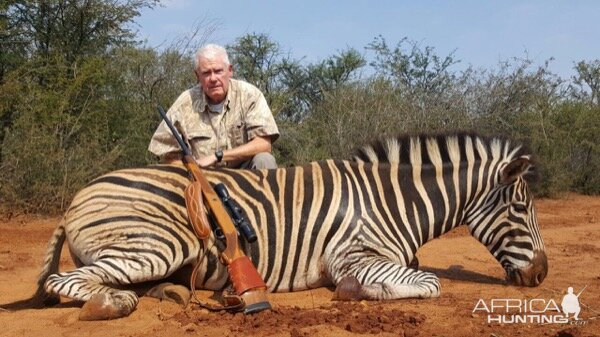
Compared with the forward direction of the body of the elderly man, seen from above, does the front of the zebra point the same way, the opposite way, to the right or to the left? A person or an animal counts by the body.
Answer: to the left

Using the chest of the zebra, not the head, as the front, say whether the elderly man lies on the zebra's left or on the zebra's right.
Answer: on the zebra's left

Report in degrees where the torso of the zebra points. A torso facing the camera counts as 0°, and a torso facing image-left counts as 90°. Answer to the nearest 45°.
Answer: approximately 270°

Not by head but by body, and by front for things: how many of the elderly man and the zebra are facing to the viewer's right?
1

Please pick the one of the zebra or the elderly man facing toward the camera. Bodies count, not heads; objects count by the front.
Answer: the elderly man

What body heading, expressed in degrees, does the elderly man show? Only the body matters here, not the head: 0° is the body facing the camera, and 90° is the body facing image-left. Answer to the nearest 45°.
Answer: approximately 0°
